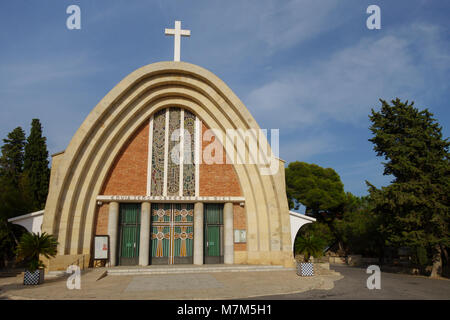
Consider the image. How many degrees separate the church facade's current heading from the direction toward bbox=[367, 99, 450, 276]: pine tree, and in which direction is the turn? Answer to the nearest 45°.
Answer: approximately 90° to its left

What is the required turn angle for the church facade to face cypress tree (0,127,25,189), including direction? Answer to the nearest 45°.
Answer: approximately 135° to its right

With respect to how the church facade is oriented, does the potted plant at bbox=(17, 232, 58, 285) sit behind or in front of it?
in front

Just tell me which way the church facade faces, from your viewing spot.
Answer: facing the viewer

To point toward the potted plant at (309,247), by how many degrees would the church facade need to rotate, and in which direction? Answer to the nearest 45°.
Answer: approximately 45° to its left

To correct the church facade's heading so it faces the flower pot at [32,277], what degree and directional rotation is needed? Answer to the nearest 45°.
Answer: approximately 45° to its right

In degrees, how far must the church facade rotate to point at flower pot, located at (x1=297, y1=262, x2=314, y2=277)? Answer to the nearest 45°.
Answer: approximately 45° to its left

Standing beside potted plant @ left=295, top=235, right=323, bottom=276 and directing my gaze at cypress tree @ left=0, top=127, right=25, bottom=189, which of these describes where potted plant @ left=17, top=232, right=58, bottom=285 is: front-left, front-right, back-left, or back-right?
front-left

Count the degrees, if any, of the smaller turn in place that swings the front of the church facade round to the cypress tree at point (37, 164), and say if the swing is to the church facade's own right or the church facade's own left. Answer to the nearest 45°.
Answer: approximately 135° to the church facade's own right
